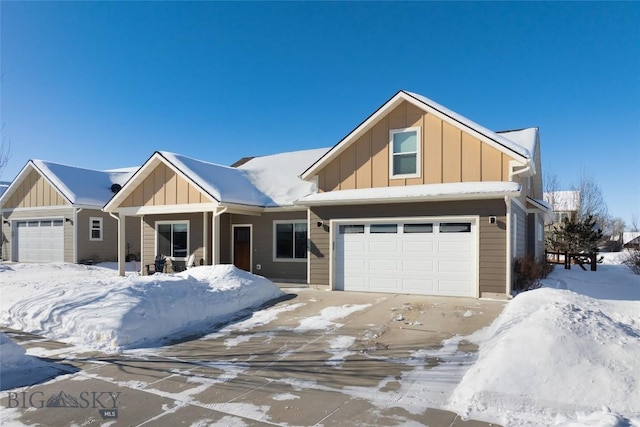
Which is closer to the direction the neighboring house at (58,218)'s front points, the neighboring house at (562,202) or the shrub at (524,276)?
the shrub

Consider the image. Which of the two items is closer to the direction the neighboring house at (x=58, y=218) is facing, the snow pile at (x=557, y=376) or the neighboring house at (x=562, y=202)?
the snow pile

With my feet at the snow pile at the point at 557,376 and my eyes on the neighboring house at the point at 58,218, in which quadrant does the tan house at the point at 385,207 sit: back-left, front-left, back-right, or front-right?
front-right

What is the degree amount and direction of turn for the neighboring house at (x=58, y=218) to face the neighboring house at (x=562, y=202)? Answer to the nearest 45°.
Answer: approximately 135° to its left

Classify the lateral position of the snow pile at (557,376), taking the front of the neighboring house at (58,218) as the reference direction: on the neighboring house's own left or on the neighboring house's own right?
on the neighboring house's own left

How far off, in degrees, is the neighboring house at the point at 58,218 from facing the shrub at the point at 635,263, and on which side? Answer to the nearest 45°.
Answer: approximately 90° to its left

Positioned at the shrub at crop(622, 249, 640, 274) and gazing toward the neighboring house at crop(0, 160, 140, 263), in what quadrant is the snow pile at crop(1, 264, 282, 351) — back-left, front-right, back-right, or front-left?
front-left

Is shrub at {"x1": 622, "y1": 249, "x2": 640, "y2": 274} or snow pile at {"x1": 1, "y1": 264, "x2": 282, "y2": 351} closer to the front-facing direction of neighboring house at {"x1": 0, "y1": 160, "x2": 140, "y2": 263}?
the snow pile

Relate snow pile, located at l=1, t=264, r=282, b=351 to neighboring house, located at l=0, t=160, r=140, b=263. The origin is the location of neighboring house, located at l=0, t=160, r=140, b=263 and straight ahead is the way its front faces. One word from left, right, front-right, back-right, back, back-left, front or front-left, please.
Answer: front-left

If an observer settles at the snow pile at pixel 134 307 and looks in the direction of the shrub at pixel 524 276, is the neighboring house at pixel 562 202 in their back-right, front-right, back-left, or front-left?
front-left

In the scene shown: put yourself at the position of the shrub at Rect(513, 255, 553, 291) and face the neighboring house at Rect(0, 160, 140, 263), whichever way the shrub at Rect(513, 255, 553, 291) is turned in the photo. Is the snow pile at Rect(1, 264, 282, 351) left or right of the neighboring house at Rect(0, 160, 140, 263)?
left

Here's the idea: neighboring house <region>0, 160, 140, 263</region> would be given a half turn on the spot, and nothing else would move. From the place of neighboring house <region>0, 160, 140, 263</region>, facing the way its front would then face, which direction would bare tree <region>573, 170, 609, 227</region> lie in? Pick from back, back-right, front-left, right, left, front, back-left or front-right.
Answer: front-right

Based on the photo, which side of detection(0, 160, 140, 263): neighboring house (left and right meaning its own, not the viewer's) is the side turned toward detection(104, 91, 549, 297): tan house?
left

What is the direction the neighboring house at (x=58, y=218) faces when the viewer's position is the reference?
facing the viewer and to the left of the viewer

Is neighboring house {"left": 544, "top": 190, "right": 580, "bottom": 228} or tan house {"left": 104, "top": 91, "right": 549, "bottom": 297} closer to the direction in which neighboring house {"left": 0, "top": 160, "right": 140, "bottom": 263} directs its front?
the tan house
